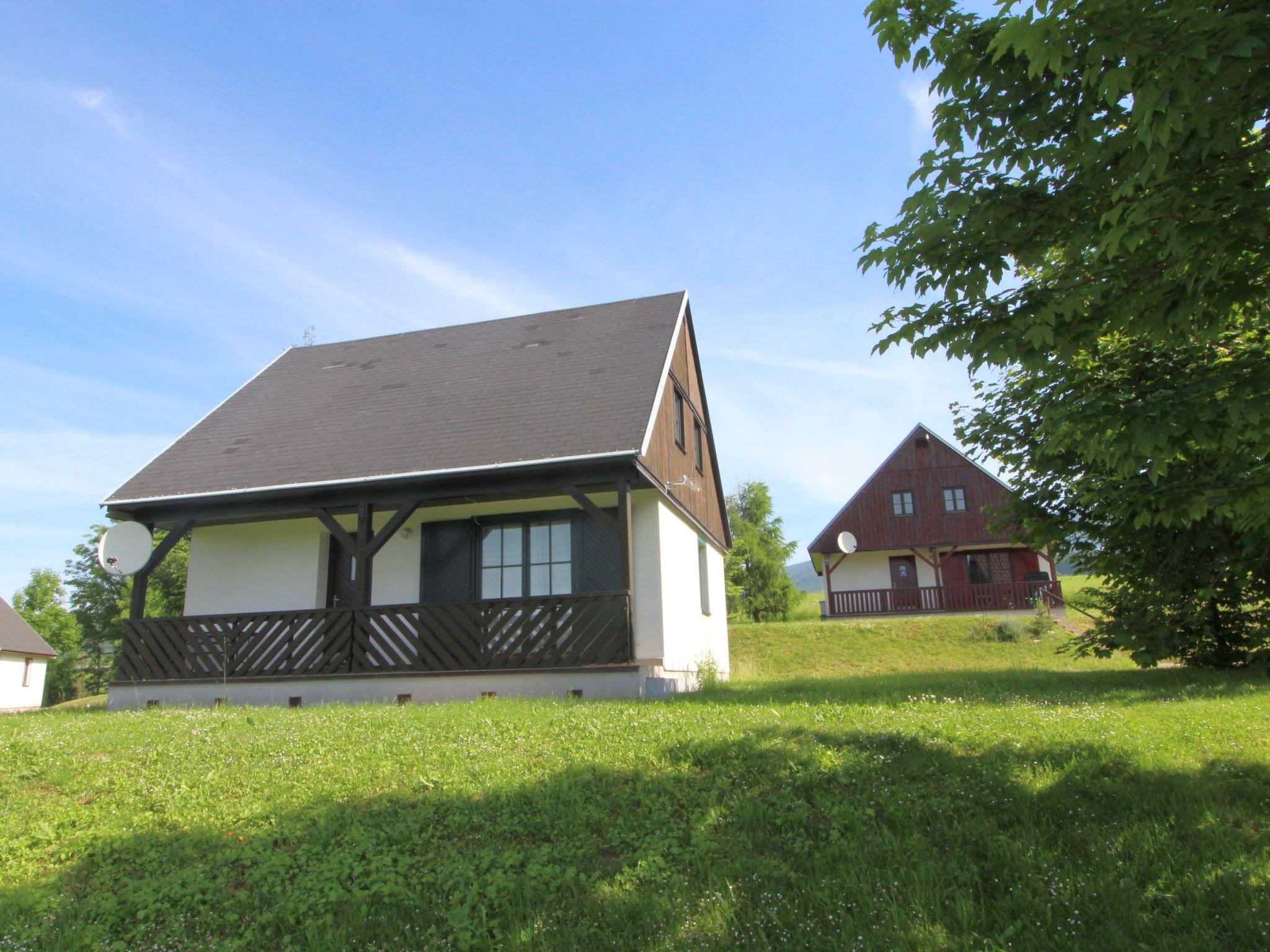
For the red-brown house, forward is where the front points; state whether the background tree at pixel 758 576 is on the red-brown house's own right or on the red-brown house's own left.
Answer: on the red-brown house's own right

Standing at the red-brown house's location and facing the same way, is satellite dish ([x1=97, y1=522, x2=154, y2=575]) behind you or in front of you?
in front

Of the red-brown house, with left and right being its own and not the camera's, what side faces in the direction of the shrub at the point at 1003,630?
front

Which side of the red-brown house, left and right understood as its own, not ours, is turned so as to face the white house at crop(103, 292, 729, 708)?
front

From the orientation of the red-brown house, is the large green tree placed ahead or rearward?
ahead

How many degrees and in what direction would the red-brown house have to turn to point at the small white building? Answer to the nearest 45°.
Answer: approximately 90° to its right

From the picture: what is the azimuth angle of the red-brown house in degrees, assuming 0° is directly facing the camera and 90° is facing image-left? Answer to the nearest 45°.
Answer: approximately 0°
